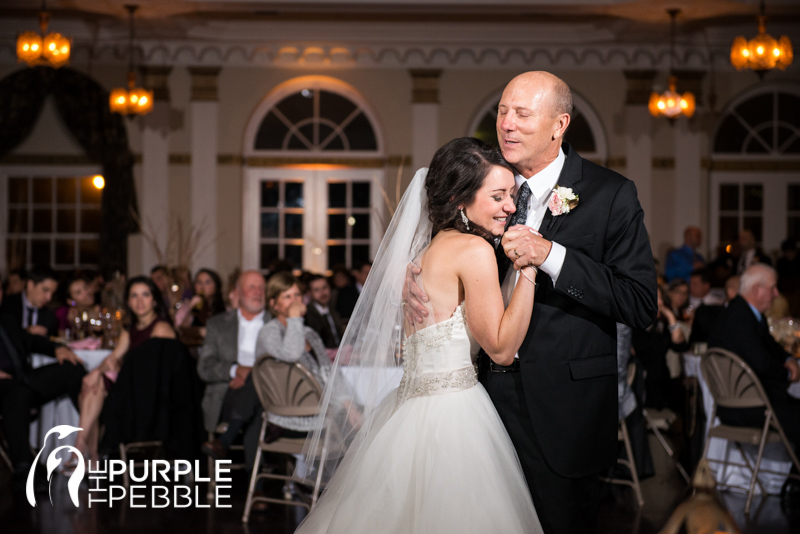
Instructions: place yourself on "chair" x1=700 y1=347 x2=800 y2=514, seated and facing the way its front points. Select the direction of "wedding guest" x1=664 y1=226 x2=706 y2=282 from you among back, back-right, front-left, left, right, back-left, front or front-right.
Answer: front-left

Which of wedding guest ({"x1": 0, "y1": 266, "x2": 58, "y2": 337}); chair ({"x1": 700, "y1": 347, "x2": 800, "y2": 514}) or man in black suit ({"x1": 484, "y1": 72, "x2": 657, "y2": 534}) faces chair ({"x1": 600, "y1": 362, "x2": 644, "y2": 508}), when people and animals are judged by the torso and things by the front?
the wedding guest

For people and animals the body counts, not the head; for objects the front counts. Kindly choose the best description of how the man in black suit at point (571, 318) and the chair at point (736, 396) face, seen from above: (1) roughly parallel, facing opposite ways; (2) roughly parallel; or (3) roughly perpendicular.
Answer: roughly parallel, facing opposite ways

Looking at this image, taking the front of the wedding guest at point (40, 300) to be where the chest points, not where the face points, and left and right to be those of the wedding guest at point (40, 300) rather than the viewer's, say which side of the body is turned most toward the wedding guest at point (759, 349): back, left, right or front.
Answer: left

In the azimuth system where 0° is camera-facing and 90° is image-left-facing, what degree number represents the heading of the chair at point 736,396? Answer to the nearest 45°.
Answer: approximately 225°

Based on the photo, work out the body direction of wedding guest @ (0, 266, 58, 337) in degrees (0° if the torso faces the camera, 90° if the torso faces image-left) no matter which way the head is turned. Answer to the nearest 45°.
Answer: approximately 315°

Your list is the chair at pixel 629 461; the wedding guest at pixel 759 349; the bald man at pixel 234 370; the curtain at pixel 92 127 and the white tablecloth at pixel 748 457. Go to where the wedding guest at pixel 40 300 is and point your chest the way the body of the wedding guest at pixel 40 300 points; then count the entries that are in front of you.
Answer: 4

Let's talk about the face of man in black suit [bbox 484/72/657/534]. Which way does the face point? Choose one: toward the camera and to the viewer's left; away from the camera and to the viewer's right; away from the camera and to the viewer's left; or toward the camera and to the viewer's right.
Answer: toward the camera and to the viewer's left

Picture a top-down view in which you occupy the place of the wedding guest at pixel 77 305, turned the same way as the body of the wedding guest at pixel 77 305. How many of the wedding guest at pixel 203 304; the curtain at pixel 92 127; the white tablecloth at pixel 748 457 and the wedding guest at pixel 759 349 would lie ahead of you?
3

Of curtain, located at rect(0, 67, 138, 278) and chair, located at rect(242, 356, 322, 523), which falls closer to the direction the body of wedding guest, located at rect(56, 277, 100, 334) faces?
the chair

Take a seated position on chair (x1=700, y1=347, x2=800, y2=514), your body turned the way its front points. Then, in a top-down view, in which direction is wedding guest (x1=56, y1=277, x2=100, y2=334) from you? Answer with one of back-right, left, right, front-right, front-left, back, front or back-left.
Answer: back-left

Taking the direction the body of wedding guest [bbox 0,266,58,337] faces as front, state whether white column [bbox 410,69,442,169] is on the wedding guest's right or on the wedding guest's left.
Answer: on the wedding guest's left

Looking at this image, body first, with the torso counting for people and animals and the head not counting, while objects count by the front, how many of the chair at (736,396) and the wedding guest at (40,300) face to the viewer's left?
0

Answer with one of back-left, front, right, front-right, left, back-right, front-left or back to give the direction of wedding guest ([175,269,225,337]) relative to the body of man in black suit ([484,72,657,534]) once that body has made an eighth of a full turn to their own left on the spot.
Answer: back-right

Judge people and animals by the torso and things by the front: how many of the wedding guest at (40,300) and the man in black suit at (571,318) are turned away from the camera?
0

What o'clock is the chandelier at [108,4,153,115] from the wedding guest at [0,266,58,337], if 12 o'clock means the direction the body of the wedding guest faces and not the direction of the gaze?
The chandelier is roughly at 8 o'clock from the wedding guest.
